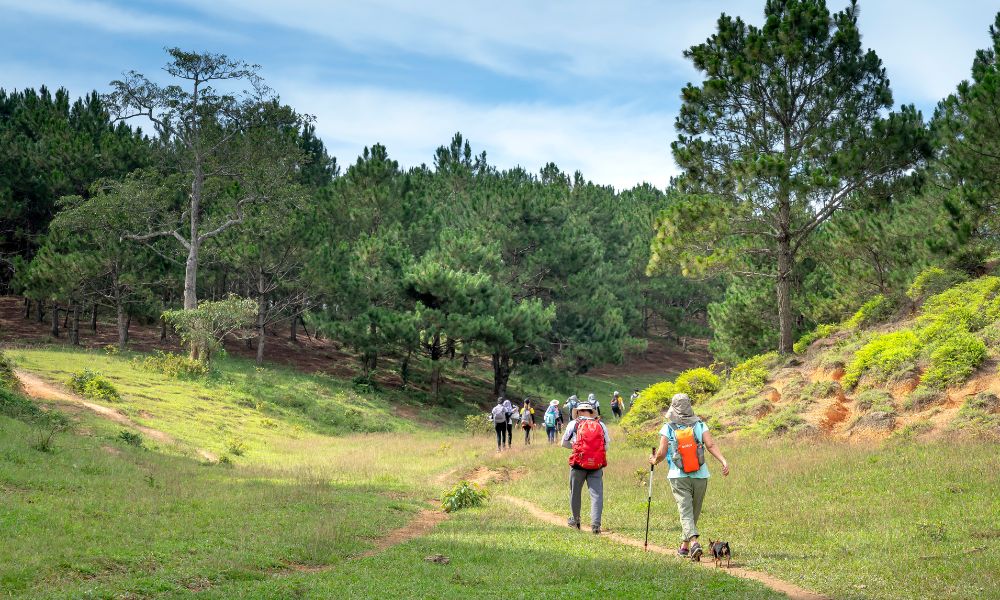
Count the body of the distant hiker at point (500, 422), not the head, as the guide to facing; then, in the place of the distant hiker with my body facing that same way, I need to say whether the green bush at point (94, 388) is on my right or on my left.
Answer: on my left

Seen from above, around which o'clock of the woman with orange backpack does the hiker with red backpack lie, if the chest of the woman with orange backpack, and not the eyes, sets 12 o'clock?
The hiker with red backpack is roughly at 11 o'clock from the woman with orange backpack.

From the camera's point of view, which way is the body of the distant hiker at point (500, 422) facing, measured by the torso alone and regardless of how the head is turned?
away from the camera

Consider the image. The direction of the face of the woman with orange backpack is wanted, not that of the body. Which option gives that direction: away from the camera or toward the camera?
away from the camera

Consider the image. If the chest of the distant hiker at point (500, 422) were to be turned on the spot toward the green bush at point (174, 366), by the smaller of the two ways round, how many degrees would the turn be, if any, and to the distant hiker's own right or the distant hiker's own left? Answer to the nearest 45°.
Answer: approximately 45° to the distant hiker's own left

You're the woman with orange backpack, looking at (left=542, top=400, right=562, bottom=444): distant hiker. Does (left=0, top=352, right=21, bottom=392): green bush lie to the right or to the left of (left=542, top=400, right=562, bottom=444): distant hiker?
left

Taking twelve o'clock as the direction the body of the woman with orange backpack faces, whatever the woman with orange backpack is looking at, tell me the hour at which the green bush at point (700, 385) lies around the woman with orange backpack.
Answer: The green bush is roughly at 12 o'clock from the woman with orange backpack.

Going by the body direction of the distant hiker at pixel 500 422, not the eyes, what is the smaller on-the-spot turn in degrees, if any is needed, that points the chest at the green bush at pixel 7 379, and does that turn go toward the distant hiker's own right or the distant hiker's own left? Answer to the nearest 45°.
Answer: approximately 90° to the distant hiker's own left

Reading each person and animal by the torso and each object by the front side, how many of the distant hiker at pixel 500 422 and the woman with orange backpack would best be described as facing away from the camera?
2

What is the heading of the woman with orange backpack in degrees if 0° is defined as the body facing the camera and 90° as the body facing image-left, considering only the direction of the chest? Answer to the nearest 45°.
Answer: approximately 180°
